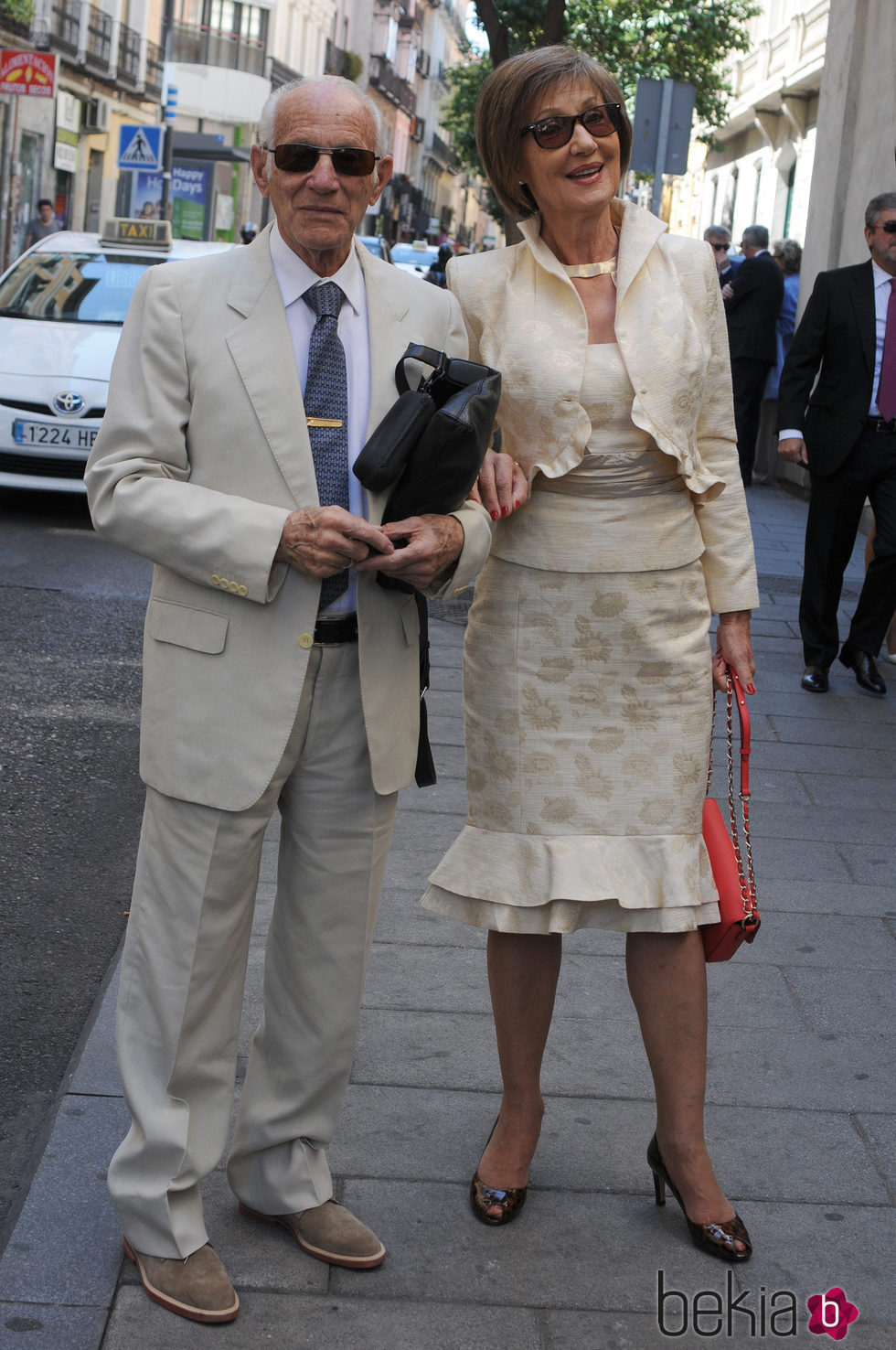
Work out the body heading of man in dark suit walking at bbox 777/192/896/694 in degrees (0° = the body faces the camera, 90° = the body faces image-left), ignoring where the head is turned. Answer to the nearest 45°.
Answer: approximately 315°

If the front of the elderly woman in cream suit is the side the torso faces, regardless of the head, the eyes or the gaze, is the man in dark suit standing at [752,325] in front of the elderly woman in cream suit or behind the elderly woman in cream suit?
behind

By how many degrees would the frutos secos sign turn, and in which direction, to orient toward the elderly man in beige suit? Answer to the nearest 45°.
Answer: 0° — it already faces them

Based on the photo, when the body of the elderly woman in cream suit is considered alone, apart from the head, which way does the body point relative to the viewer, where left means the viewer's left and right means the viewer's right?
facing the viewer

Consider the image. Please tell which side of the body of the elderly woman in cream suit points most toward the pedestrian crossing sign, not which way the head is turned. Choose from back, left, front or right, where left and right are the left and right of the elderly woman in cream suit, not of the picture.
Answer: back

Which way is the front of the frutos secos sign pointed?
toward the camera

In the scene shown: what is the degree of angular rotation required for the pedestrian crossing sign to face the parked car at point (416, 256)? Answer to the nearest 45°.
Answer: approximately 135° to its left

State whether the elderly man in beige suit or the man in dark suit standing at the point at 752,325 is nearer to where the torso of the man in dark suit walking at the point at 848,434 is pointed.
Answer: the elderly man in beige suit

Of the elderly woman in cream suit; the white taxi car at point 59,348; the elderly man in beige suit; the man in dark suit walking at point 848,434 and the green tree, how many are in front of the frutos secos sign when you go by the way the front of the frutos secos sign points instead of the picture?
4
